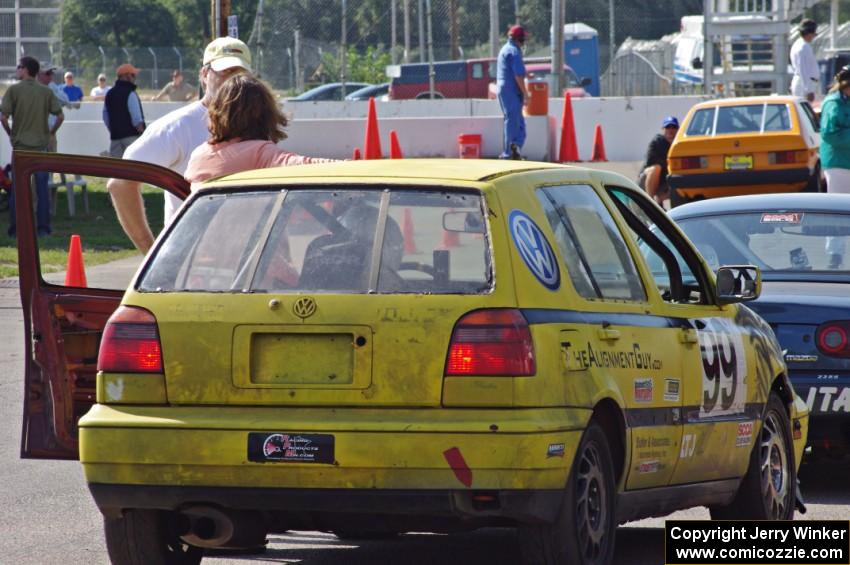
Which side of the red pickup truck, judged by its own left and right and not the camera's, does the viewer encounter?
right

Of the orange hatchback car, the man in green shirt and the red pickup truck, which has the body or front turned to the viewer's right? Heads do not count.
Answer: the red pickup truck

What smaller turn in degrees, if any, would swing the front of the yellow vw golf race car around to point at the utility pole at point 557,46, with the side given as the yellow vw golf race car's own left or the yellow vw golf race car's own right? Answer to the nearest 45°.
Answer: approximately 45° to the yellow vw golf race car's own left

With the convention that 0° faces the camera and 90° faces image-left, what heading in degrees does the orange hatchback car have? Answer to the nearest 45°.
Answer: approximately 180°

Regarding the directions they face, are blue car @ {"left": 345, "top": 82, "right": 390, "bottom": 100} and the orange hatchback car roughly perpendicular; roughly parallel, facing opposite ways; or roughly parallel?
roughly perpendicular

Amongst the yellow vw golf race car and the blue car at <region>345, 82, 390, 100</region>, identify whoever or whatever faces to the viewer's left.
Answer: the blue car

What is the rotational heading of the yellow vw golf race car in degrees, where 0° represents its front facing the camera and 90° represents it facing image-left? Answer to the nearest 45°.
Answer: approximately 225°
